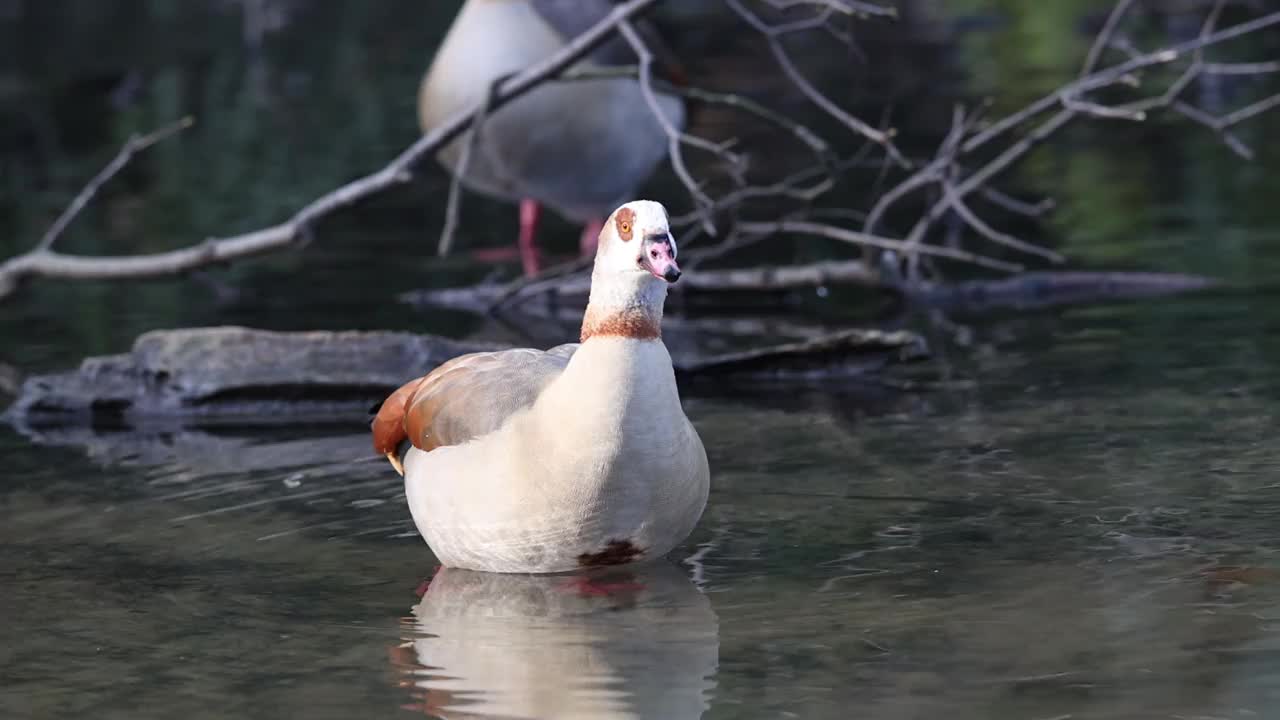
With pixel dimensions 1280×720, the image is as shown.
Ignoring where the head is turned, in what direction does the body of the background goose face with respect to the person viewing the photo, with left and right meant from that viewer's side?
facing the viewer and to the left of the viewer

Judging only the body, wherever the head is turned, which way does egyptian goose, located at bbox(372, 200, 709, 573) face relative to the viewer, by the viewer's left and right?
facing the viewer and to the right of the viewer

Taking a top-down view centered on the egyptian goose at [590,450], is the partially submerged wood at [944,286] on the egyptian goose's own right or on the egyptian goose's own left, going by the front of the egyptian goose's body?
on the egyptian goose's own left

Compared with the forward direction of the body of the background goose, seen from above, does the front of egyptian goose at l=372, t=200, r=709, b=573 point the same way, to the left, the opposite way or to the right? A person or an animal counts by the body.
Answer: to the left

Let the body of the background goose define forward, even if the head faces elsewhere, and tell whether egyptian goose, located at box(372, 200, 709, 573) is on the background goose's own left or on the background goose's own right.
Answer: on the background goose's own left

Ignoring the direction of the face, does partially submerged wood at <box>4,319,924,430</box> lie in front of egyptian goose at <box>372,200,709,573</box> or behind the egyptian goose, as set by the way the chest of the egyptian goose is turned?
behind

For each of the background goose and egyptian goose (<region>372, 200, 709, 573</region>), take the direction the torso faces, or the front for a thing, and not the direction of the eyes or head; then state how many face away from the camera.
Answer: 0
